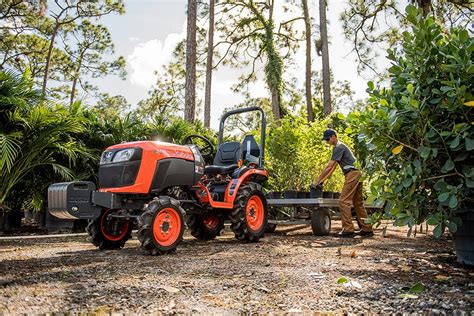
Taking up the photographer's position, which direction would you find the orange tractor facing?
facing the viewer and to the left of the viewer

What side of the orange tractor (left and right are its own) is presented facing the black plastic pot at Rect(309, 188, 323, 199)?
back

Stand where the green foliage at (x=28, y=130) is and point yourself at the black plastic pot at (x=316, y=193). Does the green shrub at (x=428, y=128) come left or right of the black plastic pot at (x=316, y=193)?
right

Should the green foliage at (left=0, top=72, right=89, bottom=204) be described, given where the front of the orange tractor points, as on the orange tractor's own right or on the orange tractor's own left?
on the orange tractor's own right

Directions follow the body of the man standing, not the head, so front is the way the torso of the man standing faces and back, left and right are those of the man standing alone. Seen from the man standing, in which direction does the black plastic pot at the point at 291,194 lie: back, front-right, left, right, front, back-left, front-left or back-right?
front

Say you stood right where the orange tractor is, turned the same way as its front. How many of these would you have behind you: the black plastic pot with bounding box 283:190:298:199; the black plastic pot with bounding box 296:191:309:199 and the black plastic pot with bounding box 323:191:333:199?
3

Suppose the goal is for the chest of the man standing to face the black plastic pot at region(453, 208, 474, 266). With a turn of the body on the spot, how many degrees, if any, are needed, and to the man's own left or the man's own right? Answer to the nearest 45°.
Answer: approximately 90° to the man's own left

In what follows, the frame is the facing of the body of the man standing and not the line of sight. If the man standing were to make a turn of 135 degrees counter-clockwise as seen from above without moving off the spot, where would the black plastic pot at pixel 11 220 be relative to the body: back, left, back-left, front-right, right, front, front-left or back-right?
back-right

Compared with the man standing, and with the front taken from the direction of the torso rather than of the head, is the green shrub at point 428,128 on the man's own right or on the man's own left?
on the man's own left

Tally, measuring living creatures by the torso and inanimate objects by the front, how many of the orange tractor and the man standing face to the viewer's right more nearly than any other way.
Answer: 0

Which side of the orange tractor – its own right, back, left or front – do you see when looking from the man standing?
back

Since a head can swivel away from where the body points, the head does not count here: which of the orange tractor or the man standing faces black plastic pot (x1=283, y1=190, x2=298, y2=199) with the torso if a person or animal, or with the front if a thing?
the man standing

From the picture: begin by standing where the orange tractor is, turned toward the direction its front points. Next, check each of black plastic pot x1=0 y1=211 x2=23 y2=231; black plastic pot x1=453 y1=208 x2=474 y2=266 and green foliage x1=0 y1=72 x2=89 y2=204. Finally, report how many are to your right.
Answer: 2

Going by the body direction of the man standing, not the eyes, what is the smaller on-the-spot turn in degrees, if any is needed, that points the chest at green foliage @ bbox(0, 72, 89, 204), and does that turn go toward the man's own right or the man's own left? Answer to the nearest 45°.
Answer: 0° — they already face it

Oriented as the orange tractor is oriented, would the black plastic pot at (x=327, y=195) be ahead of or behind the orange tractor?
behind

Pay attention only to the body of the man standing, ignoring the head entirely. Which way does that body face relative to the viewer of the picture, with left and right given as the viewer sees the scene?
facing to the left of the viewer

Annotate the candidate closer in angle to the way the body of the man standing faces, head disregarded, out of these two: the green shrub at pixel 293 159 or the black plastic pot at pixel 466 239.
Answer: the green shrub
